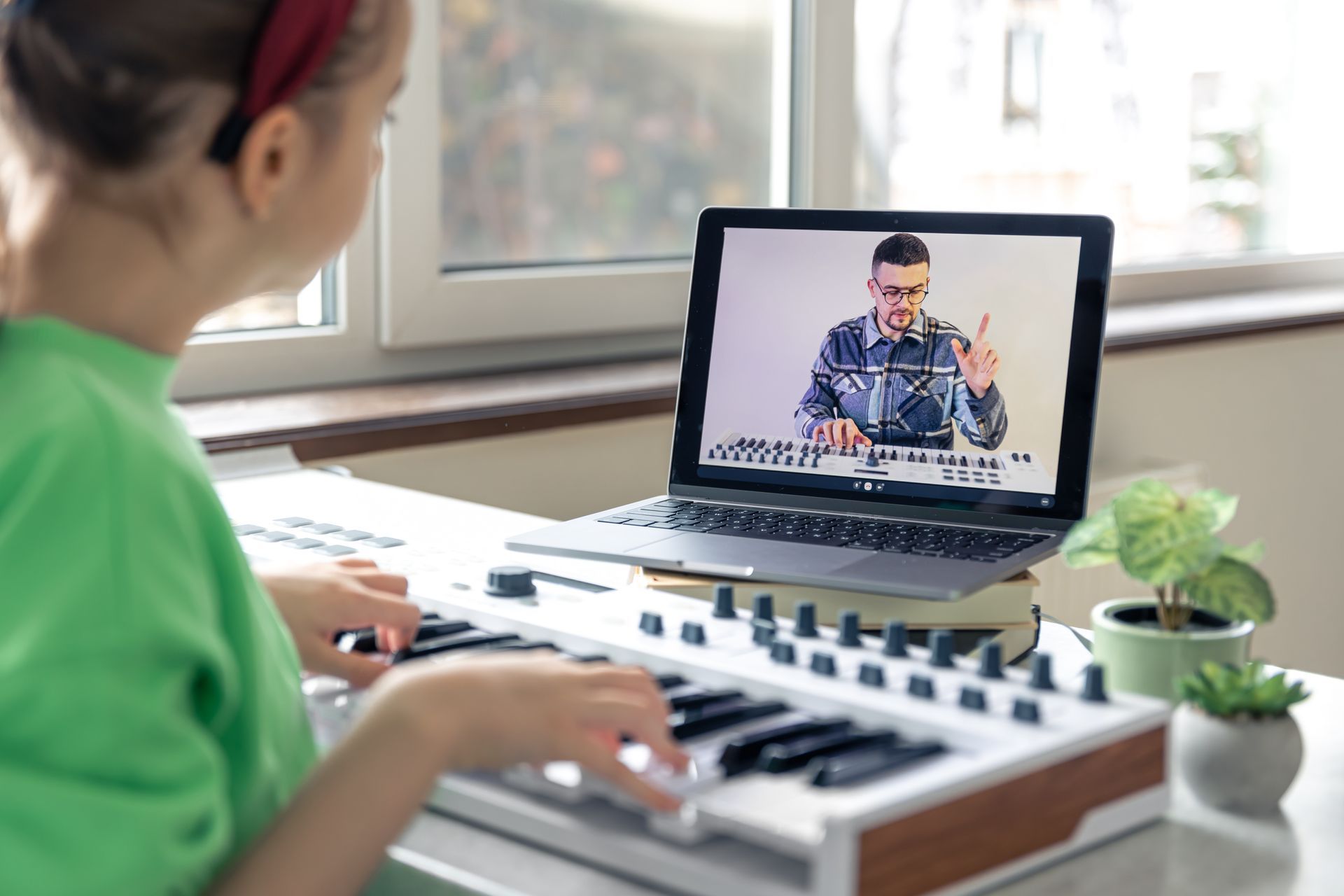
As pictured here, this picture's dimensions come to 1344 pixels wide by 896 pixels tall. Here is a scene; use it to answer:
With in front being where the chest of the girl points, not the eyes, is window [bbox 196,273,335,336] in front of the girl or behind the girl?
in front

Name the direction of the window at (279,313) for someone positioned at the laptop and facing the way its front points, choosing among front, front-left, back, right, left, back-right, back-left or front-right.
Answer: right

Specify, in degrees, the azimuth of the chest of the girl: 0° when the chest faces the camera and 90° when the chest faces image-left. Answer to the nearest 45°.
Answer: approximately 225°

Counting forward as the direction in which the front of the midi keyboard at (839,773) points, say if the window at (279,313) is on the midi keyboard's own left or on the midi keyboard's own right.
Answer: on the midi keyboard's own right

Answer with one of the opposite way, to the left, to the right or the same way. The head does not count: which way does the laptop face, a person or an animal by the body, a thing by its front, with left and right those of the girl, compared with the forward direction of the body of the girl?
the opposite way

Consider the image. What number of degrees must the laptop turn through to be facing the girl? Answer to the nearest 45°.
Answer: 0° — it already faces them

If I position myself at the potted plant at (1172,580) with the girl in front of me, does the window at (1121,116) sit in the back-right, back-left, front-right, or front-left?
back-right

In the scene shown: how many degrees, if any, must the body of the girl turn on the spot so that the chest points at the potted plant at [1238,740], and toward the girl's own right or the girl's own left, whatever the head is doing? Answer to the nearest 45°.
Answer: approximately 45° to the girl's own right

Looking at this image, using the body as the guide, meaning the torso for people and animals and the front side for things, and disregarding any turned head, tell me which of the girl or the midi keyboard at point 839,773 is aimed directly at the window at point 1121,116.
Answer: the girl

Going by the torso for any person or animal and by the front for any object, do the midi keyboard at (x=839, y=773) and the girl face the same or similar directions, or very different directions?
very different directions

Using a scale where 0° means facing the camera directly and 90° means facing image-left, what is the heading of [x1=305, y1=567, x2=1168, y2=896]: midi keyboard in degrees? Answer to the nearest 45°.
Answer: approximately 45°

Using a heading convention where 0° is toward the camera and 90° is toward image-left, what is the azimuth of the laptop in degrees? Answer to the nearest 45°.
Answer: approximately 45°

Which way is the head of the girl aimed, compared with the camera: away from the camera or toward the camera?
away from the camera

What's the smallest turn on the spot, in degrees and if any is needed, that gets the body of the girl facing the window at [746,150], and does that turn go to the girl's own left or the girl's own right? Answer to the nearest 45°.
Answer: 0° — they already face it

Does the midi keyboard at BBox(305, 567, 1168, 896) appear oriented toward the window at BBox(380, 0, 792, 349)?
no
